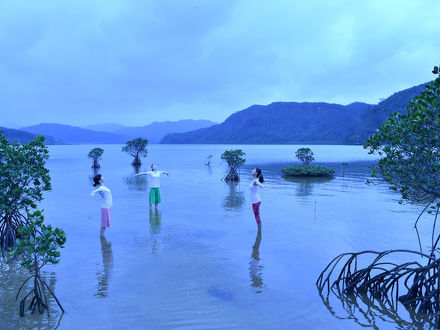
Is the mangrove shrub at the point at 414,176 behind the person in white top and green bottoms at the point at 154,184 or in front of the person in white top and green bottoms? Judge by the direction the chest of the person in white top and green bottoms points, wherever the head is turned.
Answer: in front

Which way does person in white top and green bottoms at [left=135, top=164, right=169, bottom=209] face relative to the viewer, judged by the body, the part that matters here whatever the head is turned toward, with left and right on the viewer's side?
facing the viewer

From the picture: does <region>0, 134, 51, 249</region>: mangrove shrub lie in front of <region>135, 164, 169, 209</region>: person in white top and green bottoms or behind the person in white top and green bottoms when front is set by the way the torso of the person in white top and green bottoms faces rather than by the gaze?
in front

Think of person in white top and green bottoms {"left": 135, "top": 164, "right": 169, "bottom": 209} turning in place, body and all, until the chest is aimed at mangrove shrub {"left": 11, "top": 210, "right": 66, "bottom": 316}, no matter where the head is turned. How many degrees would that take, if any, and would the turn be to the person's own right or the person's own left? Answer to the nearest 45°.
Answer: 0° — they already face it

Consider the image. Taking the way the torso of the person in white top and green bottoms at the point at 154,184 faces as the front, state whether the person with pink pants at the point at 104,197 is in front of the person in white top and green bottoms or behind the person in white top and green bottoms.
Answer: in front
